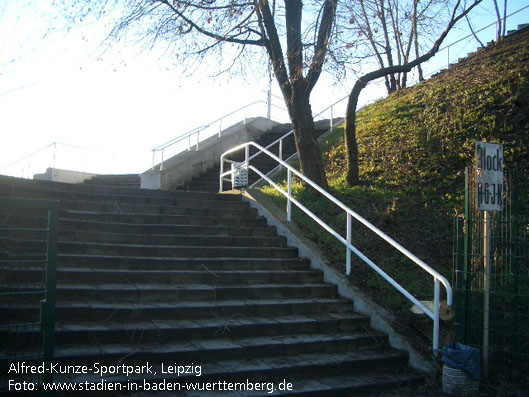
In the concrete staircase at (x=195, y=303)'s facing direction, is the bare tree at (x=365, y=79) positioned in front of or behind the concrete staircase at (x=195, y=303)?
behind

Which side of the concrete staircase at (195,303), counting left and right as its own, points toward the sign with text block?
left

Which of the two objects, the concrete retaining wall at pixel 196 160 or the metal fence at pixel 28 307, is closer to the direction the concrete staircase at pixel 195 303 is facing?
the metal fence

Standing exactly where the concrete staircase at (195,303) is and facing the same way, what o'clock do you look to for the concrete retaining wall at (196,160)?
The concrete retaining wall is roughly at 6 o'clock from the concrete staircase.

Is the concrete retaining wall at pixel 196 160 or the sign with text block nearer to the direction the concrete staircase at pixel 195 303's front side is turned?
the sign with text block

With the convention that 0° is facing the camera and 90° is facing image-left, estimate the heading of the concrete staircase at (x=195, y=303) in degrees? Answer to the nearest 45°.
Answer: approximately 0°

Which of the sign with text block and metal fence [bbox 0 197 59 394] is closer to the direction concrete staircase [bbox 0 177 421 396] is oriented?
the metal fence

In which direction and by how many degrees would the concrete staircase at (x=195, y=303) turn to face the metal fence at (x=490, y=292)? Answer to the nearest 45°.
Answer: approximately 90° to its left

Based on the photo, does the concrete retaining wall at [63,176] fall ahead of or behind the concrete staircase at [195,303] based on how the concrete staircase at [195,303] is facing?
behind

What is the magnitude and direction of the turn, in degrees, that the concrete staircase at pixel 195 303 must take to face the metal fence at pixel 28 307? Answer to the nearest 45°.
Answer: approximately 45° to its right
